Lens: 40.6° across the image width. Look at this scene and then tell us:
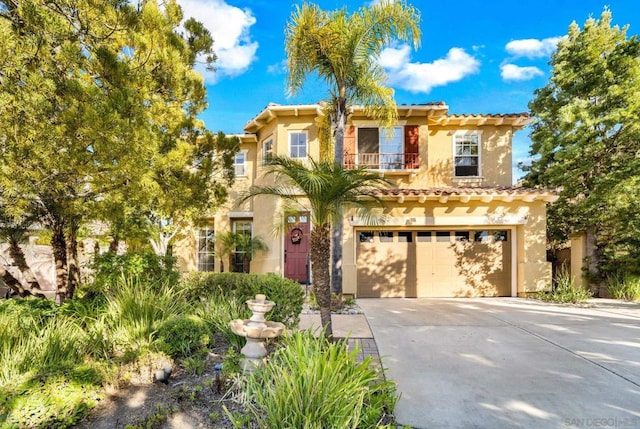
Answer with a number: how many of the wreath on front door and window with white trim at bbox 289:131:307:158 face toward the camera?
2

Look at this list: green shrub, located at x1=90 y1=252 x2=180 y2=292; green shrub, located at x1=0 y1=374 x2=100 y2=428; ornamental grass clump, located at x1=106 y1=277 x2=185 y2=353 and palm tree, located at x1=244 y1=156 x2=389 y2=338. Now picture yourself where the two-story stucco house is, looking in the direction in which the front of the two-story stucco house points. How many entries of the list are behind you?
0

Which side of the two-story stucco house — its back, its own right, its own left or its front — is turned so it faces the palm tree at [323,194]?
front

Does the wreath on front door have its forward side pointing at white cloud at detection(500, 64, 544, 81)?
no

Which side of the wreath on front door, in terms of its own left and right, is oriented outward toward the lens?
front

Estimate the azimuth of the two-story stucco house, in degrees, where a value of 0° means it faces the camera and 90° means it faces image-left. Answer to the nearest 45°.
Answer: approximately 0°

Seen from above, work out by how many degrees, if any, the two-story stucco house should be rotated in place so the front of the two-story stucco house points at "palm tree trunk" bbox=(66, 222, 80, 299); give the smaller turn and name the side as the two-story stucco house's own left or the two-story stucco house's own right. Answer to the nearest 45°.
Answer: approximately 45° to the two-story stucco house's own right

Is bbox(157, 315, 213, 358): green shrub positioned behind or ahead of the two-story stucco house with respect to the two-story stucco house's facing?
ahead

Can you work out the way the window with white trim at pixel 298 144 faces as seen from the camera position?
facing the viewer
